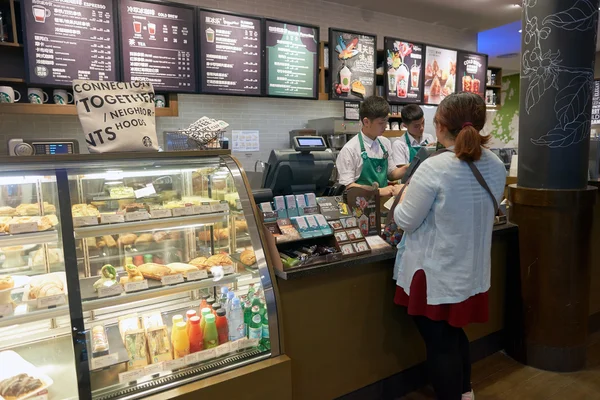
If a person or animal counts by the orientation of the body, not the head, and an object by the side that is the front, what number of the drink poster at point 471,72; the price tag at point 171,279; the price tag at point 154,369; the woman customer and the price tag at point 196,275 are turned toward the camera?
4

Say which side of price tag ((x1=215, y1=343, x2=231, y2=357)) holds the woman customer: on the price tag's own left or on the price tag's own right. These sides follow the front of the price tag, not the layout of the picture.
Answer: on the price tag's own left

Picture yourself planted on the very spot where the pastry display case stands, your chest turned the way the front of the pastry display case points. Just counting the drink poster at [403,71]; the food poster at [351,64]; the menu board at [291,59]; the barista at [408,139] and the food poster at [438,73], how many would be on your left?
5

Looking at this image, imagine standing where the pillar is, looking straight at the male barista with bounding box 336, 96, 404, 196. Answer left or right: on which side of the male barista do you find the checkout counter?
left

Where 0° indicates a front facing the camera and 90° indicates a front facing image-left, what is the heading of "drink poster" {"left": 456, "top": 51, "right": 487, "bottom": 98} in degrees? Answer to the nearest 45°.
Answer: approximately 0°

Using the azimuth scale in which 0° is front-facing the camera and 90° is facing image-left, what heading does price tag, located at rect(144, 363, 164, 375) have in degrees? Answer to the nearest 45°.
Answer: approximately 0°

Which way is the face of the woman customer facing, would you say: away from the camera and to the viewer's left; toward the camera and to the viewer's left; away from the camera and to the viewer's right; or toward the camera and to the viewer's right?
away from the camera and to the viewer's left

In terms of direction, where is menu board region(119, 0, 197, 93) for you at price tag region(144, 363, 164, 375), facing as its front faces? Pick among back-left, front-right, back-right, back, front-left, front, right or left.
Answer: back
